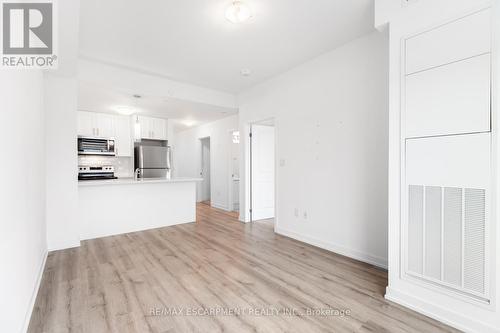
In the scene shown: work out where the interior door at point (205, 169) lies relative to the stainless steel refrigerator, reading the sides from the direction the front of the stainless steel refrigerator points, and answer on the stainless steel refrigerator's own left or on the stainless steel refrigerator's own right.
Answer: on the stainless steel refrigerator's own left

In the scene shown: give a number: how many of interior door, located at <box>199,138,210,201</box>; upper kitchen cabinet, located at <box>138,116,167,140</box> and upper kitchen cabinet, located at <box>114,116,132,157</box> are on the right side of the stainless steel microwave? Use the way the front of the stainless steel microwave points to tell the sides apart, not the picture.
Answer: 0

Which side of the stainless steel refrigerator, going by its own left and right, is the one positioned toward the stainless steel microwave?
right

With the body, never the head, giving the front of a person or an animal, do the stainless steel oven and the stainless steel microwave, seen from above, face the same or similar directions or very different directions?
same or similar directions

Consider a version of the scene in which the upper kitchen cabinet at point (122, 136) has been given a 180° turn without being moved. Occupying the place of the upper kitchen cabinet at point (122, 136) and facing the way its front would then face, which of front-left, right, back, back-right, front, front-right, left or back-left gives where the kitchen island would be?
back

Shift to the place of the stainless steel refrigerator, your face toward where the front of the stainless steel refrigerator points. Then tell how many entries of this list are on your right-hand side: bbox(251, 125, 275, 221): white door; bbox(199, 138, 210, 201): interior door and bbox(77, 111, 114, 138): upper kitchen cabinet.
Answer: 1

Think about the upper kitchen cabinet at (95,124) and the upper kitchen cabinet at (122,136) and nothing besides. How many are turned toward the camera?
2

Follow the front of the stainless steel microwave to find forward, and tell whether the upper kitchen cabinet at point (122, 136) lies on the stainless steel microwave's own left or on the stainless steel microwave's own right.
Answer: on the stainless steel microwave's own left

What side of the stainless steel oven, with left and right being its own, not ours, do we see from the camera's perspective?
front

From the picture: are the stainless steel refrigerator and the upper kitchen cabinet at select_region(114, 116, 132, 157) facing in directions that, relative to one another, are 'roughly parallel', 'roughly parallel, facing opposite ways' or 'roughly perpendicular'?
roughly parallel

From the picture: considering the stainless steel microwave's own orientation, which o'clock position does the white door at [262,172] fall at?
The white door is roughly at 10 o'clock from the stainless steel microwave.

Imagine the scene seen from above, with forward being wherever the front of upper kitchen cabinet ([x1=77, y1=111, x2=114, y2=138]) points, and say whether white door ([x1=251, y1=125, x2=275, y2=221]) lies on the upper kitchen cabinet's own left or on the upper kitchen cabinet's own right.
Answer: on the upper kitchen cabinet's own left

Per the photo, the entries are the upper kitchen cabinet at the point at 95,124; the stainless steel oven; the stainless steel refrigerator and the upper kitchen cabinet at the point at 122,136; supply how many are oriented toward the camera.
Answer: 4

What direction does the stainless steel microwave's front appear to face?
toward the camera

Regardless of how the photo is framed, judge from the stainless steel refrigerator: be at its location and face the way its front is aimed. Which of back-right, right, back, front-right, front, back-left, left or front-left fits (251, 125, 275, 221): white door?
front-left

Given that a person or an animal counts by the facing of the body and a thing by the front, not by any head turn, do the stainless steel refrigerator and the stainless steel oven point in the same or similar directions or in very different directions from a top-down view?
same or similar directions

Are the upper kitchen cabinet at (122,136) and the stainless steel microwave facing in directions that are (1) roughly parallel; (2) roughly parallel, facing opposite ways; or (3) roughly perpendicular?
roughly parallel

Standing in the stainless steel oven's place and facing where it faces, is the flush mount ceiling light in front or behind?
in front

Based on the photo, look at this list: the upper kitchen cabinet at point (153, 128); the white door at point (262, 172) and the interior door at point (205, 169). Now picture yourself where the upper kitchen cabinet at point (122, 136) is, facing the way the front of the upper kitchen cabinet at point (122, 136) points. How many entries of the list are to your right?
0
